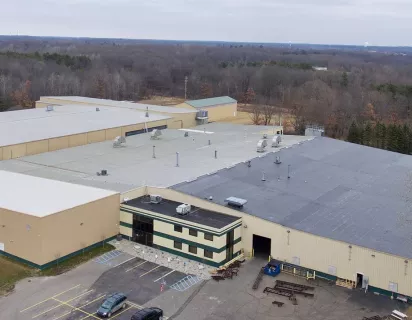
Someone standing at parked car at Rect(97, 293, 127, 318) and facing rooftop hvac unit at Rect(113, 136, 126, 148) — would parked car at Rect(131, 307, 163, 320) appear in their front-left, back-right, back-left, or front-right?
back-right

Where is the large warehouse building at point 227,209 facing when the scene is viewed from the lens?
facing the viewer and to the left of the viewer

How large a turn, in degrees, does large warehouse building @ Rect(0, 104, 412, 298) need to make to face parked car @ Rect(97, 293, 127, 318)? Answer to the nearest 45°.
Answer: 0° — it already faces it

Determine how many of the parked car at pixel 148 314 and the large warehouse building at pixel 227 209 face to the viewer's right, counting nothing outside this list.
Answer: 0
